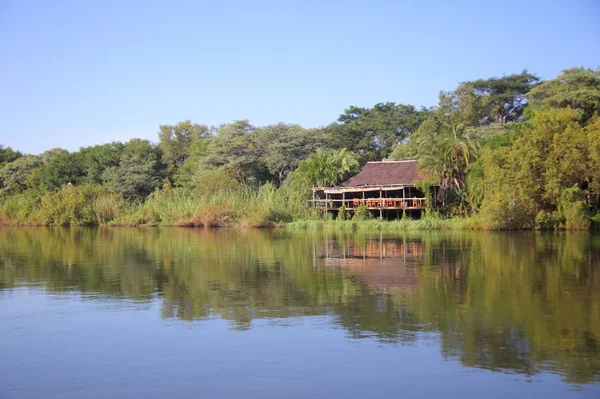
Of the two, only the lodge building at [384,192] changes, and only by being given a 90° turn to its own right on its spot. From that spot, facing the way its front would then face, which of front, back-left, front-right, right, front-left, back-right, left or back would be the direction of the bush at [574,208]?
back-left

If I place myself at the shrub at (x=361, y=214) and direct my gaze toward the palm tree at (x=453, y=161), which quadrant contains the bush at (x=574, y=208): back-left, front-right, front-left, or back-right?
front-right

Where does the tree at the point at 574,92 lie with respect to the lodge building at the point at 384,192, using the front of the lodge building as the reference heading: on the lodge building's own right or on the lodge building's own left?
on the lodge building's own left

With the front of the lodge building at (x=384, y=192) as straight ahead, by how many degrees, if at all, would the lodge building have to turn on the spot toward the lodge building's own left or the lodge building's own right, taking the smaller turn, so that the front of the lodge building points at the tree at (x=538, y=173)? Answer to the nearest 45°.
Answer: approximately 45° to the lodge building's own left

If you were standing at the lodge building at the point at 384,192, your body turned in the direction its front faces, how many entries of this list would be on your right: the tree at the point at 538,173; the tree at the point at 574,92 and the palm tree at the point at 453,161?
0

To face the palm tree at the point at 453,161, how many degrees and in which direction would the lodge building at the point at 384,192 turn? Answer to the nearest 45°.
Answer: approximately 45° to its left

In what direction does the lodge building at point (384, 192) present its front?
toward the camera
